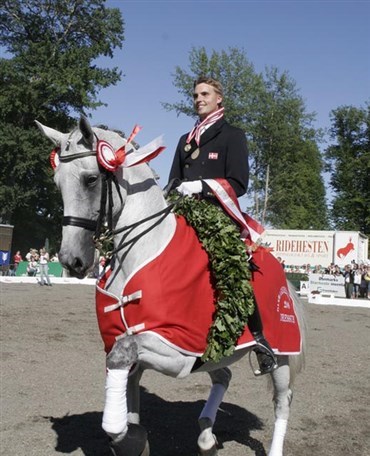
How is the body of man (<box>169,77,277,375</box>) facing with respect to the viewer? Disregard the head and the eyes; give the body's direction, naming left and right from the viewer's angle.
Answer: facing the viewer and to the left of the viewer

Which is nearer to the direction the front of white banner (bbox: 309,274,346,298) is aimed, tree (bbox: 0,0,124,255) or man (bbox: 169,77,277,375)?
the man

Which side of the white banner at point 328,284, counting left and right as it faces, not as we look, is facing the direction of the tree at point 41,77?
right

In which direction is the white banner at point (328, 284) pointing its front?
toward the camera

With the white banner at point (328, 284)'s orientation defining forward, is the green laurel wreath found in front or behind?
in front

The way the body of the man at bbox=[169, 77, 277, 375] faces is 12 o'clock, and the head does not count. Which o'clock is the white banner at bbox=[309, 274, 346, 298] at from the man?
The white banner is roughly at 5 o'clock from the man.

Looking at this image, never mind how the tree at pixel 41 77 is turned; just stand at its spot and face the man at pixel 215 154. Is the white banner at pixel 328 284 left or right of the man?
left

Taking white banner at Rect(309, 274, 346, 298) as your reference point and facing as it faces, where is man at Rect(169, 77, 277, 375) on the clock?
The man is roughly at 12 o'clock from the white banner.

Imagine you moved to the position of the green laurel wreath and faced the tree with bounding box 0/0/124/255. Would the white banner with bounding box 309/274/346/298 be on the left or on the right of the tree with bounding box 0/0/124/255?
right

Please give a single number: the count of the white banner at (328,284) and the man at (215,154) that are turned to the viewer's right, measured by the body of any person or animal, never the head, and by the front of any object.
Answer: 0
